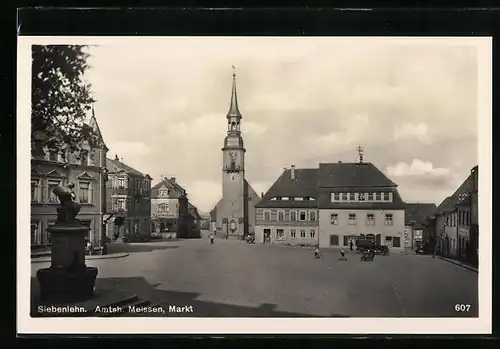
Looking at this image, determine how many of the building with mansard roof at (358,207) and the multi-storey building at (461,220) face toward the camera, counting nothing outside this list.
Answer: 1

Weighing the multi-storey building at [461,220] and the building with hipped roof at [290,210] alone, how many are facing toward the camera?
1

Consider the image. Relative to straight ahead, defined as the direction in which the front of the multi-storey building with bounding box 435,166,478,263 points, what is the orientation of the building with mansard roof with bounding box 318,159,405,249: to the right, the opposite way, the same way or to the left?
to the left

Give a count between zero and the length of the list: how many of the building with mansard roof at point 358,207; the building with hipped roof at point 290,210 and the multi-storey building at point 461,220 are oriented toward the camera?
2

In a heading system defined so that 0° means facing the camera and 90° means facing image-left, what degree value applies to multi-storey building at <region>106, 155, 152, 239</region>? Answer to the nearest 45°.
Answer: approximately 315°

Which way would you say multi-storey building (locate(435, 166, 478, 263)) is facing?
to the viewer's left
